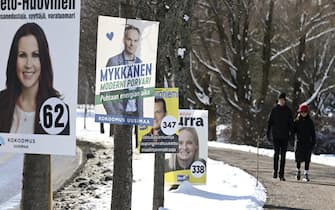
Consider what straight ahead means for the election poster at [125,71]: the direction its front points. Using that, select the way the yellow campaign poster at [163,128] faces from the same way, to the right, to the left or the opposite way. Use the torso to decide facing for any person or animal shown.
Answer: the same way

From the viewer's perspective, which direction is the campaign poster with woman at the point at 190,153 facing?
toward the camera

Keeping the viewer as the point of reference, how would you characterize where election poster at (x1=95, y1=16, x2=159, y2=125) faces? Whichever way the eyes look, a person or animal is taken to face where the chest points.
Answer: facing the viewer

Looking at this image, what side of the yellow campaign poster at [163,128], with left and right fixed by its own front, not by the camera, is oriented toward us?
front

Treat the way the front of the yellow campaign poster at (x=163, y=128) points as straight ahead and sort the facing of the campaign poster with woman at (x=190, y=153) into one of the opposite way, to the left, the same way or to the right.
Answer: the same way

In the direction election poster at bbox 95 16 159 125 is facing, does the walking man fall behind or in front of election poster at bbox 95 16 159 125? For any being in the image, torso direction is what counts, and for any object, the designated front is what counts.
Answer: behind

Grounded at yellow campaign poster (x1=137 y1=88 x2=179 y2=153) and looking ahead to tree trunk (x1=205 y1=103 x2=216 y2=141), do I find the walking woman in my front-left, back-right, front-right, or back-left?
front-right

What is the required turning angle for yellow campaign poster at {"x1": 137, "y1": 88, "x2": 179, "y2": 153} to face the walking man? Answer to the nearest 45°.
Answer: approximately 135° to its left
